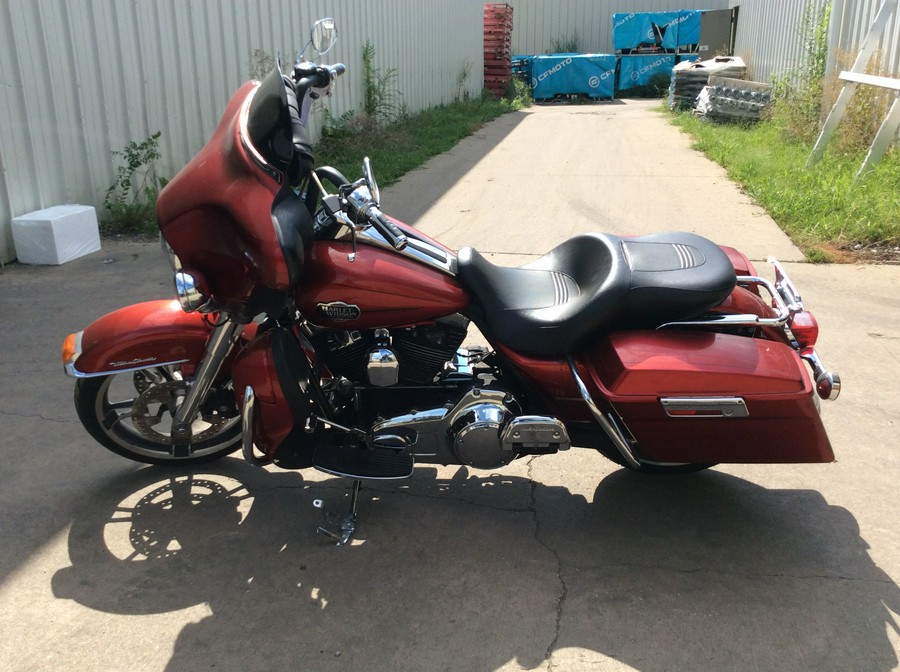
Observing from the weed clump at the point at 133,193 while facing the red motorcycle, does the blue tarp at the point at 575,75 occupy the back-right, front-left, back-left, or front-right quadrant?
back-left

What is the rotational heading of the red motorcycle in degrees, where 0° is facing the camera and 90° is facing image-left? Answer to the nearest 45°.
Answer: approximately 90°

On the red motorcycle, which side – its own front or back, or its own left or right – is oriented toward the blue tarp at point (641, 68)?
right

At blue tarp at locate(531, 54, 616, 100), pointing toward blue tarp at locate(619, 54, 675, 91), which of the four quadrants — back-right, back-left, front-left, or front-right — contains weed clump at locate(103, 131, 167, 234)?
back-right

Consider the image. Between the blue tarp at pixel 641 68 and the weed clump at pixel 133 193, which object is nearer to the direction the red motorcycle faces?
the weed clump

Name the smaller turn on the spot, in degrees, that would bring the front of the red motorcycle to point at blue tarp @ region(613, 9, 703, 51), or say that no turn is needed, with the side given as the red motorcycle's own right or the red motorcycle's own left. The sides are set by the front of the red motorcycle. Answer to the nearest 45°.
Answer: approximately 90° to the red motorcycle's own right

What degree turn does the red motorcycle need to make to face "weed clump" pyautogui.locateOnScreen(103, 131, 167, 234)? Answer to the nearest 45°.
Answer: approximately 45° to its right

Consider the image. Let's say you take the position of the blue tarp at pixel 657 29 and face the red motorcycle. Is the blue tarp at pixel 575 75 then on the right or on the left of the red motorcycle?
right
